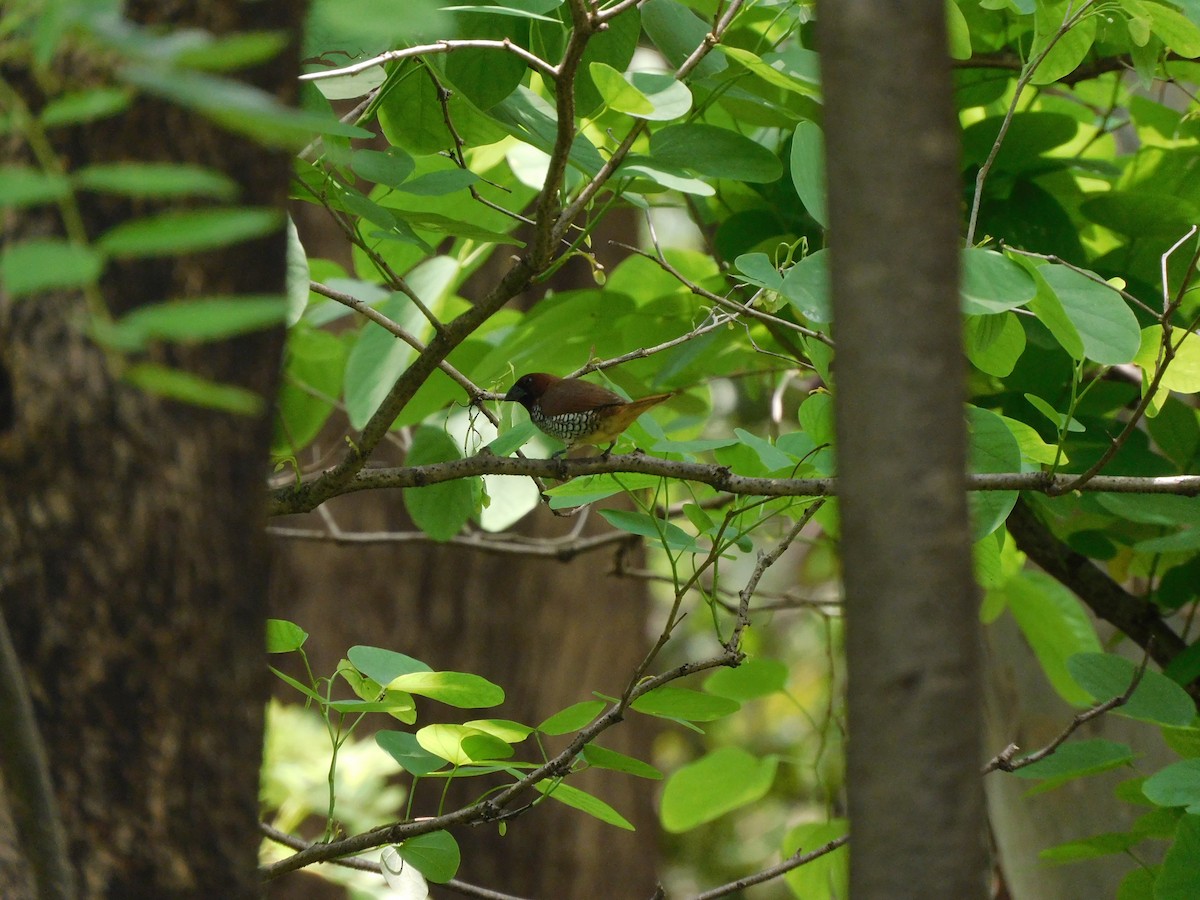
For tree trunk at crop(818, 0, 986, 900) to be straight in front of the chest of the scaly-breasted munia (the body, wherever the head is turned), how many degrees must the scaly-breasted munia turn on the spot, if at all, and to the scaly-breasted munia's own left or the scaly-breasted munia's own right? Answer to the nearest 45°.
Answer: approximately 90° to the scaly-breasted munia's own left

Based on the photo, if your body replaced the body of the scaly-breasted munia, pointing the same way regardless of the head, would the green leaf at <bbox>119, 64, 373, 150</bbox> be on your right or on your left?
on your left

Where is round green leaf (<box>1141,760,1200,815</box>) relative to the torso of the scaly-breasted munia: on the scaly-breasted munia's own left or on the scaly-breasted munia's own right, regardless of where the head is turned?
on the scaly-breasted munia's own left

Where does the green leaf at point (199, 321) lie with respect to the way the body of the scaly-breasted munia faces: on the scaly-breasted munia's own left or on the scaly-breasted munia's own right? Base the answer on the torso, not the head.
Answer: on the scaly-breasted munia's own left

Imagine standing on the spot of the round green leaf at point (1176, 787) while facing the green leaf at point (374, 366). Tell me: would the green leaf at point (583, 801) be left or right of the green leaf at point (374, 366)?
left

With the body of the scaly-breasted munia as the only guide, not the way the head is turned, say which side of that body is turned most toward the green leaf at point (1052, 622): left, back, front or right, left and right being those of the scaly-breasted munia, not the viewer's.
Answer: back

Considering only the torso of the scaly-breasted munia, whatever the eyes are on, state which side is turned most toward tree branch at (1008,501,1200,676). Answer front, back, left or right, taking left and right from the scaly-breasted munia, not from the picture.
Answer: back

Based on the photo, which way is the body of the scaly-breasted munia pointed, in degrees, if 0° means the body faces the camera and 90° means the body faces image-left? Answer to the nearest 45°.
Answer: approximately 90°
